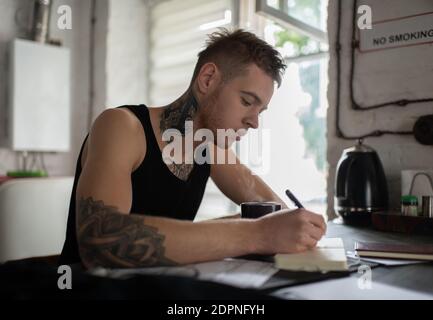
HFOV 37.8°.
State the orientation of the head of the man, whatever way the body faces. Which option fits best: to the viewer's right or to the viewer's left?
to the viewer's right

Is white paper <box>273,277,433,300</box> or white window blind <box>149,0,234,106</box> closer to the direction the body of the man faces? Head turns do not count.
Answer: the white paper

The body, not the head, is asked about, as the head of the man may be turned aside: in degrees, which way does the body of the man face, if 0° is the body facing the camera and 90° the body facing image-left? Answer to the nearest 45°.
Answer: approximately 315°

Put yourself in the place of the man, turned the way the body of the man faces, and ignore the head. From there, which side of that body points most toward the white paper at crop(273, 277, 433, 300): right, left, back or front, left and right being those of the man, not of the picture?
front

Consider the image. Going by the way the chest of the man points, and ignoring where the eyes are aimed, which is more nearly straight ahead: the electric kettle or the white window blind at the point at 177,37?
the electric kettle
